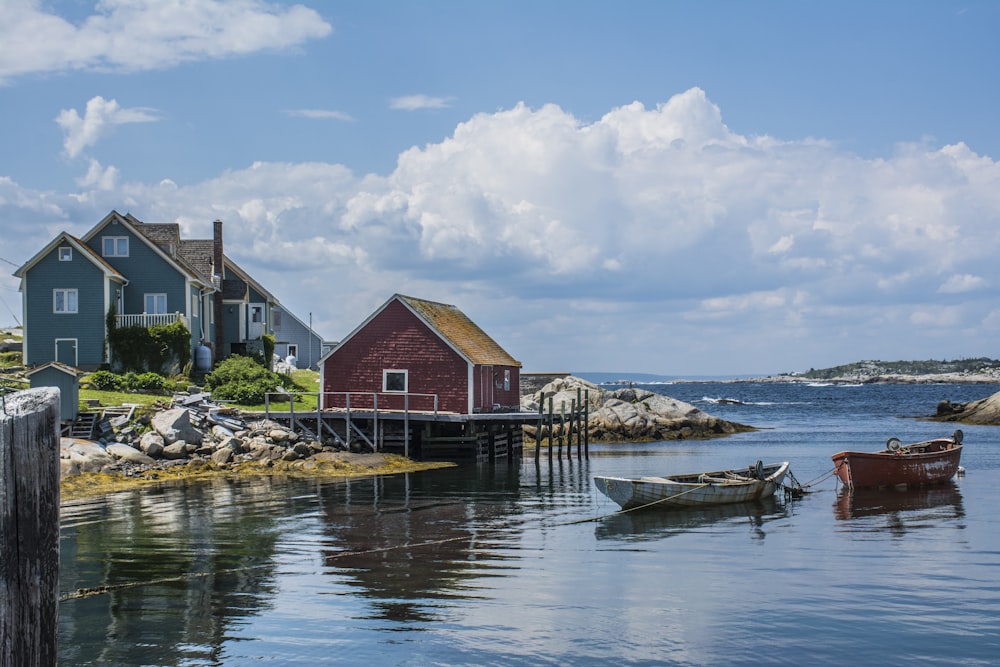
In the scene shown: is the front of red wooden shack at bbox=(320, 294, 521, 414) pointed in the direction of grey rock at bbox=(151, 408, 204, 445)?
no

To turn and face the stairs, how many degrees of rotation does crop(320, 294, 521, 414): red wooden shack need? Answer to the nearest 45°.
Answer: approximately 135° to its right

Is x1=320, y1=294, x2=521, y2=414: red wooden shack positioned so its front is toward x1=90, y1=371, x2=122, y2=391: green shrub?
no

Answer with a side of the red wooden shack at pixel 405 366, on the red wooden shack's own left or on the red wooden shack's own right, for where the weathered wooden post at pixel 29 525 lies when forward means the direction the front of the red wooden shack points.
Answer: on the red wooden shack's own right

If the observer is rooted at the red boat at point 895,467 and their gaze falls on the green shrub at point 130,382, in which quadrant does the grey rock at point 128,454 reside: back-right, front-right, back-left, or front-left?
front-left

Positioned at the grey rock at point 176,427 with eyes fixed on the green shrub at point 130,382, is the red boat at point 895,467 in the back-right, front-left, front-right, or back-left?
back-right

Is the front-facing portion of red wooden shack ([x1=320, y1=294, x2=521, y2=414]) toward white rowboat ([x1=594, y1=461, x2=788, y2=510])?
no

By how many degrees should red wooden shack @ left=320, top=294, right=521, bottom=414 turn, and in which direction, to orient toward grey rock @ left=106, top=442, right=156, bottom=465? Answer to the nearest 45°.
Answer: approximately 135° to its right

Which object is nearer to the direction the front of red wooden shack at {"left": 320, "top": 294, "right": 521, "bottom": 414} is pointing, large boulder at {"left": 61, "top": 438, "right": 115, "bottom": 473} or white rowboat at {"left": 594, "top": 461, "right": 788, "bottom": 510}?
the white rowboat

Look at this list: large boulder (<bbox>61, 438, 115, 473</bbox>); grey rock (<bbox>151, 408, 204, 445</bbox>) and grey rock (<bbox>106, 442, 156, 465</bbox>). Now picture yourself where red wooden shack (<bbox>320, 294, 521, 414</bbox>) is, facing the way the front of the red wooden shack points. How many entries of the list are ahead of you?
0

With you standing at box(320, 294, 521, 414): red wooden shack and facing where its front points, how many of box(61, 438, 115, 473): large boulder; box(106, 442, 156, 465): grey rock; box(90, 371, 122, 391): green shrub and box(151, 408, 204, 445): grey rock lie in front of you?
0
